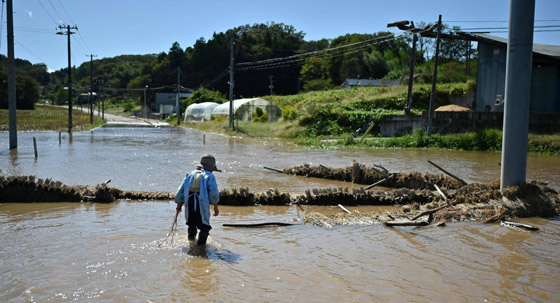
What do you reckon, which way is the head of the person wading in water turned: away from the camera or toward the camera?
away from the camera

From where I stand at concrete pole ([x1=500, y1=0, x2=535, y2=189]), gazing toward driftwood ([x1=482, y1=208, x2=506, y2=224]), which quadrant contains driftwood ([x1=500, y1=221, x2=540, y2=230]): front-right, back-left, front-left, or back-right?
front-left

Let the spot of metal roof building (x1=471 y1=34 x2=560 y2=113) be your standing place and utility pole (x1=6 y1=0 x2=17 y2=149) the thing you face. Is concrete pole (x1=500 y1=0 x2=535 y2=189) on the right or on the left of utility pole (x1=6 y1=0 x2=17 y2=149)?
left

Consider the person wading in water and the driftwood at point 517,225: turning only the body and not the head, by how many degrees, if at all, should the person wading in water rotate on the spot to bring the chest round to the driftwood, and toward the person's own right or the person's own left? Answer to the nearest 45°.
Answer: approximately 45° to the person's own right

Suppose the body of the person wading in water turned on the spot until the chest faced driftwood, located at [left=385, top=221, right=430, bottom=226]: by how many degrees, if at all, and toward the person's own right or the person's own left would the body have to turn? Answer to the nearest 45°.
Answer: approximately 45° to the person's own right

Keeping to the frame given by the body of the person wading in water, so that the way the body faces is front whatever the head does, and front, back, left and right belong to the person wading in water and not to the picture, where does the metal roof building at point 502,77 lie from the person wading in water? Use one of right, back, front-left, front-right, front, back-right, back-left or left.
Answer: front

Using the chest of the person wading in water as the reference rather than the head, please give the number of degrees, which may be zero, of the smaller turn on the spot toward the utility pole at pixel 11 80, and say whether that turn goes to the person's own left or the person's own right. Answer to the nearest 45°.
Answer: approximately 90° to the person's own left

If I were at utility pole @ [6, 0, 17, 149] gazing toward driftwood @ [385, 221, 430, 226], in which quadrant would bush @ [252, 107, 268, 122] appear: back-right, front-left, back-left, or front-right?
back-left

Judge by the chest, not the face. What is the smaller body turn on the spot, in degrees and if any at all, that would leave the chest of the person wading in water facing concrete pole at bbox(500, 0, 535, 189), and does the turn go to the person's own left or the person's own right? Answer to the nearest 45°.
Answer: approximately 45° to the person's own right

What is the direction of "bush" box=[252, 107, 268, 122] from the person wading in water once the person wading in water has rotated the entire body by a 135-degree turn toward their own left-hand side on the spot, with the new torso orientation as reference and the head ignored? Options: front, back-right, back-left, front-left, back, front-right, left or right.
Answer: right

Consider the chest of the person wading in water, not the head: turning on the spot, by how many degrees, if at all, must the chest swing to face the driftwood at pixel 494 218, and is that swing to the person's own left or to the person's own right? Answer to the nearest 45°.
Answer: approximately 45° to the person's own right

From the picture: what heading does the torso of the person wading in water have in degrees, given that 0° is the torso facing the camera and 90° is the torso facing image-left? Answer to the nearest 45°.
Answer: approximately 225°
